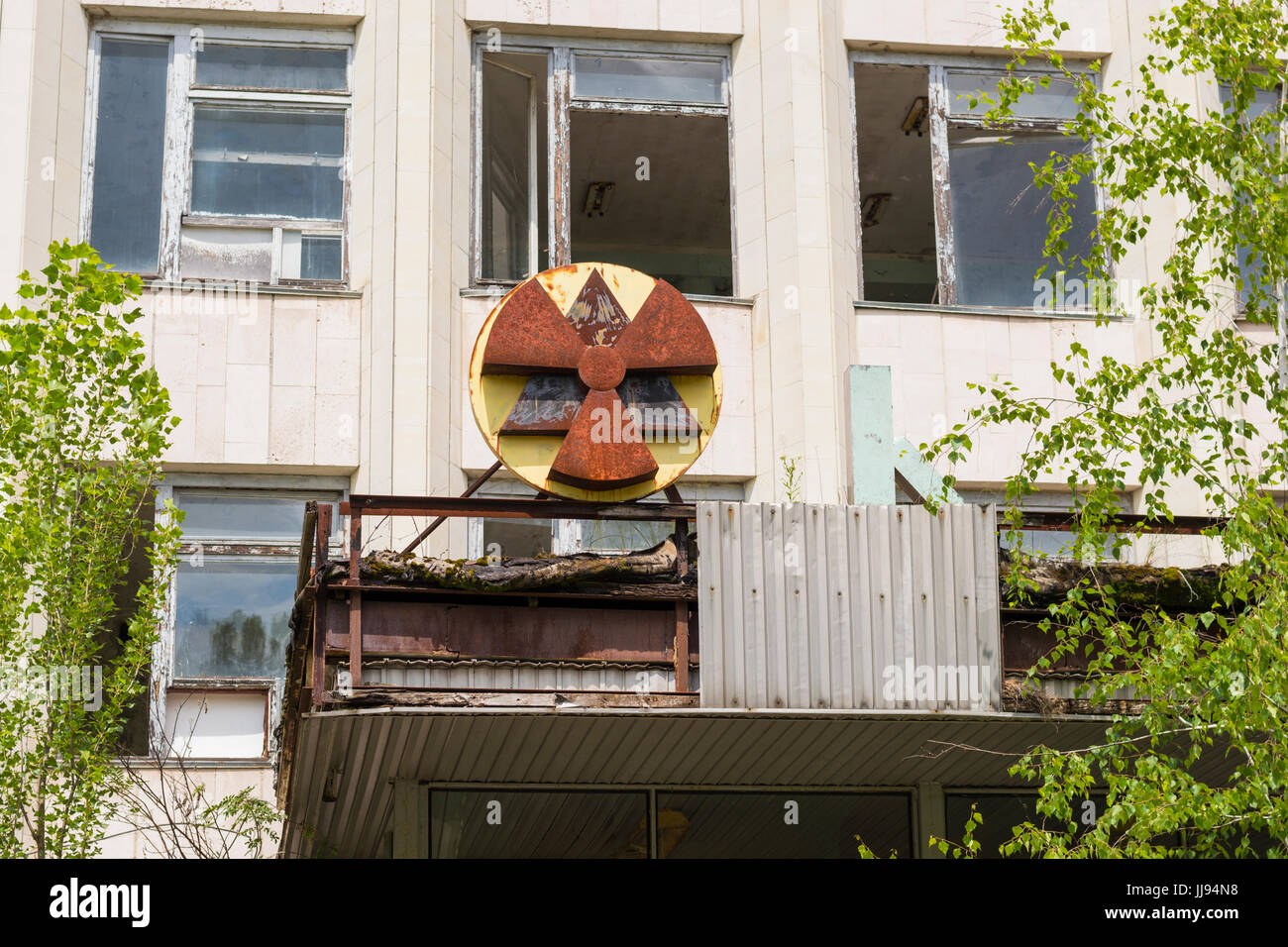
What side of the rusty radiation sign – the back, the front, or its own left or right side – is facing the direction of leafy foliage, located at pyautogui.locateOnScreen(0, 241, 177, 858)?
right

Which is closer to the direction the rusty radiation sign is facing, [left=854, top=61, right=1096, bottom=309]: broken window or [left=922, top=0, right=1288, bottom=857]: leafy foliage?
the leafy foliage

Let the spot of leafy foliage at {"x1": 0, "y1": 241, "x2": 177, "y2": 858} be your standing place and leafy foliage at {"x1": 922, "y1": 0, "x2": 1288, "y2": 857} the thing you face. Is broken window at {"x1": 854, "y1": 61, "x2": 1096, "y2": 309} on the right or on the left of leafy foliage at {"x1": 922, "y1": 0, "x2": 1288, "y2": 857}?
left

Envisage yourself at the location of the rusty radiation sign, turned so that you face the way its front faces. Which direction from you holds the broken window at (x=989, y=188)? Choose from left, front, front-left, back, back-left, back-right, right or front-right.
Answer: back-left

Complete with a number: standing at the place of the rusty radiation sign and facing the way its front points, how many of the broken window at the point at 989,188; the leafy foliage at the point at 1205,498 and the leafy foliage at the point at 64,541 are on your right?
1

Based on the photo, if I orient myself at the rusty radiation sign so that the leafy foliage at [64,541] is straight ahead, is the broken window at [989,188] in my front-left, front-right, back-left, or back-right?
back-right

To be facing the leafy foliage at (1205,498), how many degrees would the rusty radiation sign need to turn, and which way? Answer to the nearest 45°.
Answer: approximately 45° to its left

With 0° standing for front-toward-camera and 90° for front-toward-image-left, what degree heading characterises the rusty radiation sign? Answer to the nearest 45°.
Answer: approximately 0°

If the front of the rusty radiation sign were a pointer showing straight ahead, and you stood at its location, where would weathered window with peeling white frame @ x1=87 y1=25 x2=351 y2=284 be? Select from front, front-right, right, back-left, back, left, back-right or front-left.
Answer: back-right

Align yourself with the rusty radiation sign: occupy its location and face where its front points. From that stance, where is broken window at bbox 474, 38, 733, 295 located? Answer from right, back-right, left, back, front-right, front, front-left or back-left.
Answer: back

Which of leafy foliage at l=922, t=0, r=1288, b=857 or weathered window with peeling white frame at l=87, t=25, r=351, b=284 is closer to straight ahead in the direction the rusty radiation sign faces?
the leafy foliage
